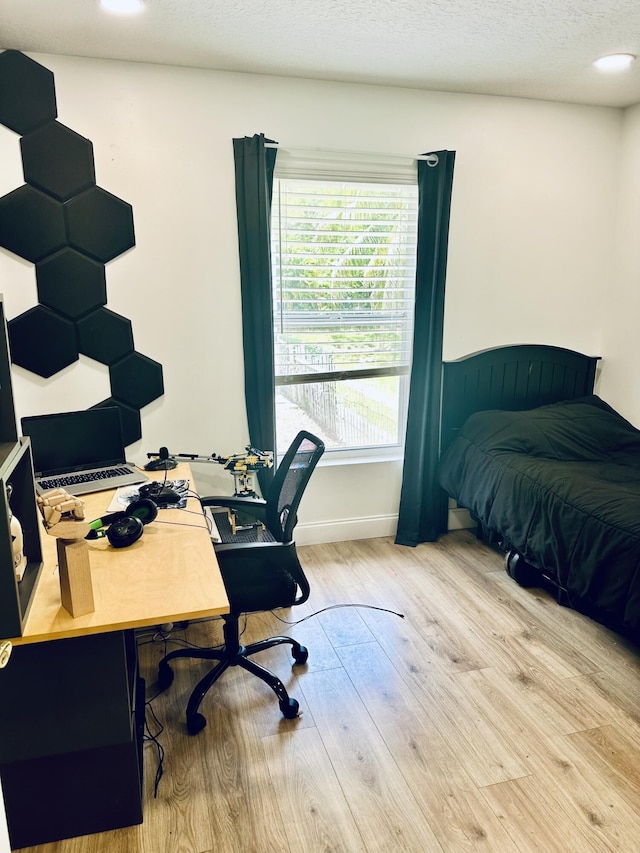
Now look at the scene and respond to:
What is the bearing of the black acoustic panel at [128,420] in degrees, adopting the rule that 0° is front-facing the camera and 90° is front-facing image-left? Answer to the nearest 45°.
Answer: approximately 315°

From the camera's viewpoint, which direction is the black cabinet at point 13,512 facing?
to the viewer's right

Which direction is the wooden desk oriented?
to the viewer's right

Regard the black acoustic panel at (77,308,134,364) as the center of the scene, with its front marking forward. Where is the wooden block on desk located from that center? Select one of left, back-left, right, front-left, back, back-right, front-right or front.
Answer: front

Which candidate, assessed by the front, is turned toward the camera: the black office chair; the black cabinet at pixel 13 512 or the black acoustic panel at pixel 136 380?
the black acoustic panel

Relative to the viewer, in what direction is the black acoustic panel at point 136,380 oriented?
toward the camera

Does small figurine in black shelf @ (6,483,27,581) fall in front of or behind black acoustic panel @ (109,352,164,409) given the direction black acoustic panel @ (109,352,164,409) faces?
in front

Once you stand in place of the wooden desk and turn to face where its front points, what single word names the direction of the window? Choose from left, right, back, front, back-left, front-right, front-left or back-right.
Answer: front-left

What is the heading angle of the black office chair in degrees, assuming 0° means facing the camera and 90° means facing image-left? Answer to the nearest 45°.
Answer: approximately 90°

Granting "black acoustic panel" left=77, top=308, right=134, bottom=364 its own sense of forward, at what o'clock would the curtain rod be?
The curtain rod is roughly at 9 o'clock from the black acoustic panel.

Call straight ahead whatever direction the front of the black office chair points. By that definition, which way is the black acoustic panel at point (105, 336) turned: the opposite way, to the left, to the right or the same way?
to the left

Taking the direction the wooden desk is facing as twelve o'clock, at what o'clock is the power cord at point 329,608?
The power cord is roughly at 11 o'clock from the wooden desk.

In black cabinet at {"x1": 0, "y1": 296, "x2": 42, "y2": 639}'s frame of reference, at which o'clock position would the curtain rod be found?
The curtain rod is roughly at 11 o'clock from the black cabinet.
